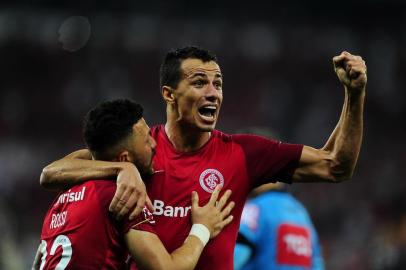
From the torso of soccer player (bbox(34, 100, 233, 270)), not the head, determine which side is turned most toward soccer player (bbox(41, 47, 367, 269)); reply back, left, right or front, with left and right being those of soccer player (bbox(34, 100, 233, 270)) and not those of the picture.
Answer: front

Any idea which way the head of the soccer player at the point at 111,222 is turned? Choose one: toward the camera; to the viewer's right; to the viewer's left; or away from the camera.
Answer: to the viewer's right

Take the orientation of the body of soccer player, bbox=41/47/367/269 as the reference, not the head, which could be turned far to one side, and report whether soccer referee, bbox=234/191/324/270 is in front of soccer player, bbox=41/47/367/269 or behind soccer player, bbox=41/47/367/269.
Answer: behind

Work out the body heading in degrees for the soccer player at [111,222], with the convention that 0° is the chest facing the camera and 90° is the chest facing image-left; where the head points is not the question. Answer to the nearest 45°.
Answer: approximately 225°

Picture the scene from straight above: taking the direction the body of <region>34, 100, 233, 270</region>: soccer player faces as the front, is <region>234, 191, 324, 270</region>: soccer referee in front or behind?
in front

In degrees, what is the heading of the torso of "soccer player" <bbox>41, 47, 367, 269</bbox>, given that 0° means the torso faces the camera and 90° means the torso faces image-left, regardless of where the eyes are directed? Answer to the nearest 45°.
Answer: approximately 0°

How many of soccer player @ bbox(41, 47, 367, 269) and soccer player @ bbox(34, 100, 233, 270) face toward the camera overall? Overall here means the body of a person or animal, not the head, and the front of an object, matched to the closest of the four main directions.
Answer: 1
